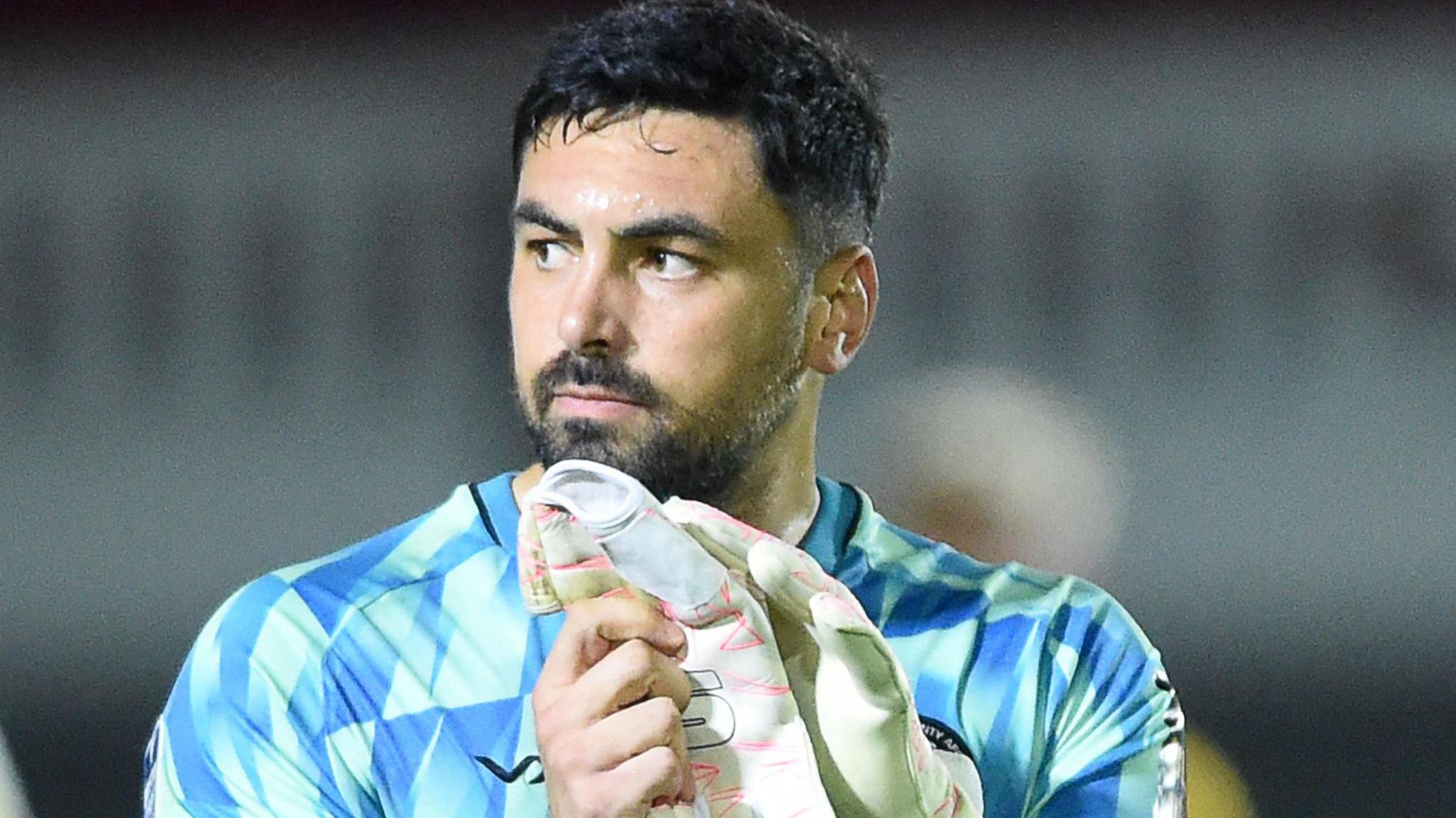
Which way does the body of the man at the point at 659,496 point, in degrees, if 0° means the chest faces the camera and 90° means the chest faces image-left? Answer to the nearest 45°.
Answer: approximately 0°

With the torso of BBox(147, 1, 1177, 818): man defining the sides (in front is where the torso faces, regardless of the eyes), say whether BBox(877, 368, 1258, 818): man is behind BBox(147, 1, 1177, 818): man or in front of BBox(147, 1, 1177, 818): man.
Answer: behind
